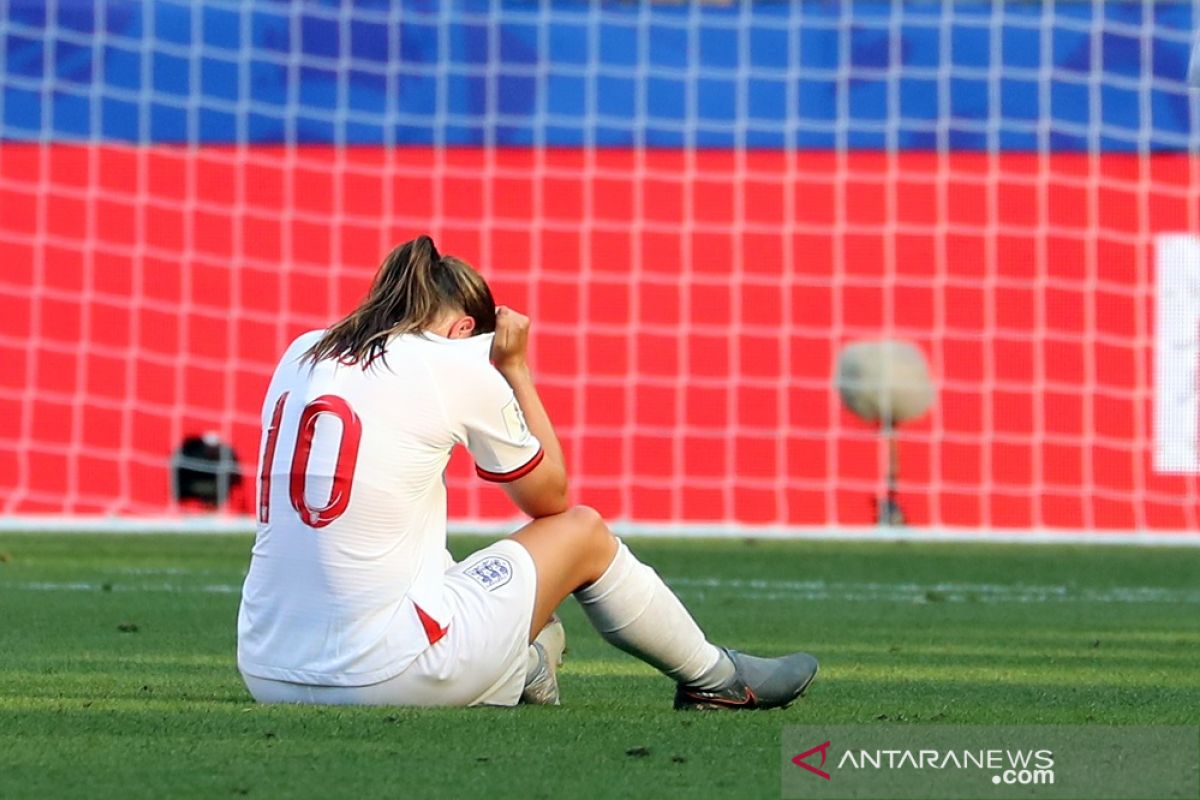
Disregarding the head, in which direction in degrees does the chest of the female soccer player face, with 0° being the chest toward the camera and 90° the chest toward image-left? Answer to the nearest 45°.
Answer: approximately 225°

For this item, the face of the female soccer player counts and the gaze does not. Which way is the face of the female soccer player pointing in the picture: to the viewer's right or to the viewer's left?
to the viewer's right

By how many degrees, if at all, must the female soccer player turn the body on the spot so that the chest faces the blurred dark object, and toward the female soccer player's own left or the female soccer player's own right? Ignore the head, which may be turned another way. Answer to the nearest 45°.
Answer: approximately 45° to the female soccer player's own left
